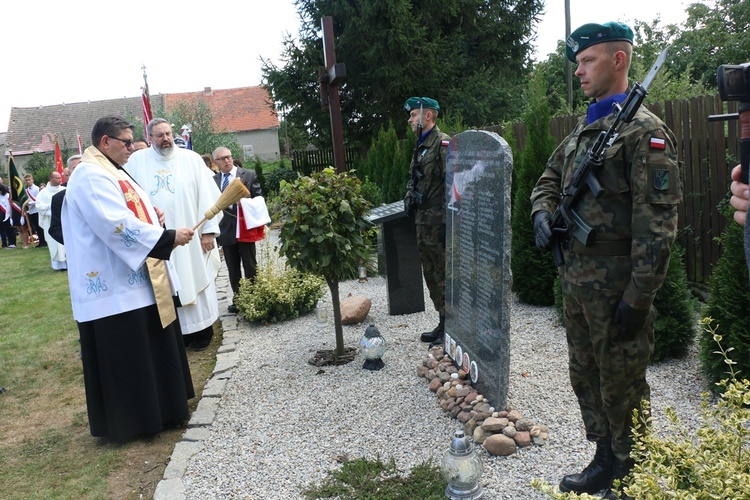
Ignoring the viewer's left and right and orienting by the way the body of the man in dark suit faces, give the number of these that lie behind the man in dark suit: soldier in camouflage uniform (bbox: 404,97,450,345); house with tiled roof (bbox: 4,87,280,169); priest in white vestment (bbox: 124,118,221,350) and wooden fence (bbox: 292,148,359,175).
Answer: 2

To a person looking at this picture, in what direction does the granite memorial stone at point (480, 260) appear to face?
facing the viewer and to the left of the viewer

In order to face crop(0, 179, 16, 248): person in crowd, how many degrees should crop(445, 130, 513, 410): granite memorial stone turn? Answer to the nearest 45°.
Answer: approximately 90° to its right

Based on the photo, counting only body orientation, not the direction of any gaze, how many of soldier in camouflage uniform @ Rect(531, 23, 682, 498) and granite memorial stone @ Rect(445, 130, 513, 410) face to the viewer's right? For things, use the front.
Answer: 0

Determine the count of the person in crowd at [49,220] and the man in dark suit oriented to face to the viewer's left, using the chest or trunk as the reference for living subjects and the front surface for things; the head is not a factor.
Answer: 0

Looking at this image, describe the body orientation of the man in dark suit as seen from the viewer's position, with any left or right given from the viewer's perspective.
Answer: facing the viewer

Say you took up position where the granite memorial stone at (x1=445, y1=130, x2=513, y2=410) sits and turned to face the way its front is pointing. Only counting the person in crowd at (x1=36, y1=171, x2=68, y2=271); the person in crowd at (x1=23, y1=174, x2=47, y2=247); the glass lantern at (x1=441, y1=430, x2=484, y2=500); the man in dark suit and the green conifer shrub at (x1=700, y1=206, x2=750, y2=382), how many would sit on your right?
3

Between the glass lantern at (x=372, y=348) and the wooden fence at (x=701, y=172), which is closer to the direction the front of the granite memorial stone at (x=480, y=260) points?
the glass lantern

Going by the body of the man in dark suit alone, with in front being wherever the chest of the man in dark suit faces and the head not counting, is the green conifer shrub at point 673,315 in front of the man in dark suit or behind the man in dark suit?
in front

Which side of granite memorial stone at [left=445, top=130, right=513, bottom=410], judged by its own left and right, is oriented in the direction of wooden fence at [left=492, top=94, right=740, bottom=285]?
back

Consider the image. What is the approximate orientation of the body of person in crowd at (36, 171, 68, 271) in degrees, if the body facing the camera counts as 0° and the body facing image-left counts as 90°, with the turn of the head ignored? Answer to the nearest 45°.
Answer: approximately 315°

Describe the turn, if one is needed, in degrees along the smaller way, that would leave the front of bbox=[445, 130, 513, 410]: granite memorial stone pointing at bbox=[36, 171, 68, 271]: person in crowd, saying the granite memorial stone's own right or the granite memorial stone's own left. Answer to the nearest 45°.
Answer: approximately 90° to the granite memorial stone's own right

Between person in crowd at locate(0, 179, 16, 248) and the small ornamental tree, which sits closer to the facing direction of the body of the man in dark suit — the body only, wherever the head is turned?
the small ornamental tree

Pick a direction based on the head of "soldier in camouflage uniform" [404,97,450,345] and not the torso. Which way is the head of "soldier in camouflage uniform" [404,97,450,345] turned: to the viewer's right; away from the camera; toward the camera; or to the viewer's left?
to the viewer's left

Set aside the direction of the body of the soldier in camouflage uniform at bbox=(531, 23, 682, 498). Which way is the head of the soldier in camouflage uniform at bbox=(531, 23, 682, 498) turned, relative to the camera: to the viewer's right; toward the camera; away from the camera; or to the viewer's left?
to the viewer's left

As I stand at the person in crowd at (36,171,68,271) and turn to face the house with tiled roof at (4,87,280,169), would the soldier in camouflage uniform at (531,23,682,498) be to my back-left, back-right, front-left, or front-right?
back-right
